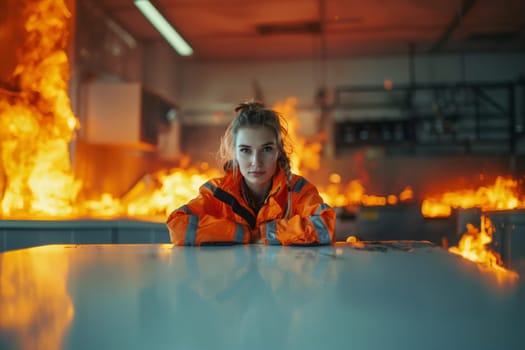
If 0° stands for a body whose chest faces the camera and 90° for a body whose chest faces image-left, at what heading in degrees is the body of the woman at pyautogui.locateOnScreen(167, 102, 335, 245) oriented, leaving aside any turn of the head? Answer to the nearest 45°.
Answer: approximately 0°

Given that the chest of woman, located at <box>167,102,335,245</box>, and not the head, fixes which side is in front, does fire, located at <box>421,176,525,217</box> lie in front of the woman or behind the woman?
behind

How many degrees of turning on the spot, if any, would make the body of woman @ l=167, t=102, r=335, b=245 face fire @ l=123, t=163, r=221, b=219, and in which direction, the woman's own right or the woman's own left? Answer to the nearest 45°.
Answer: approximately 180°

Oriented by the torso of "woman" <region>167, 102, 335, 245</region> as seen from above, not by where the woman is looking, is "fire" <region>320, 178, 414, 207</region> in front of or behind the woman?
behind

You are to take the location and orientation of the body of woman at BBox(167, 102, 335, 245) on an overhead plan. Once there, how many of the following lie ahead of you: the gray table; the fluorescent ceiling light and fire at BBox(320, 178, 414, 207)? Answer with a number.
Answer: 1

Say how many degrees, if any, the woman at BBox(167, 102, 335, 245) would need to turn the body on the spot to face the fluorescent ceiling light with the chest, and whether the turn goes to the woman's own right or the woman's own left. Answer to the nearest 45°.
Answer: approximately 180°
